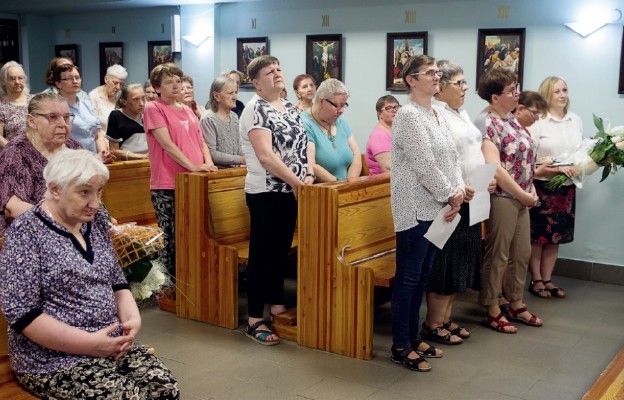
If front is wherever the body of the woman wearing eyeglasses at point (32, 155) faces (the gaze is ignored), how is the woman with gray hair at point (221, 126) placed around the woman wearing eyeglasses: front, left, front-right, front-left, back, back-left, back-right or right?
left

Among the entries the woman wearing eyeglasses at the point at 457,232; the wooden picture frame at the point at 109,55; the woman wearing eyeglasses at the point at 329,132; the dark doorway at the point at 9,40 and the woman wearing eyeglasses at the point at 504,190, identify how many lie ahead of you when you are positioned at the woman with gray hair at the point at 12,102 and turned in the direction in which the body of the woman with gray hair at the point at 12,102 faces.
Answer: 3

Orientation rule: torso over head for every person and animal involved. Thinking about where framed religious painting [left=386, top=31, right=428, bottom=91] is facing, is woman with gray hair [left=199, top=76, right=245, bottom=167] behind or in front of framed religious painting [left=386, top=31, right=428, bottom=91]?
in front

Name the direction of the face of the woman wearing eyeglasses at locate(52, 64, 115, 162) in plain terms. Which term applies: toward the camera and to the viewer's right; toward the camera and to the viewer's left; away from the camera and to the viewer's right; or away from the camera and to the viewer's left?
toward the camera and to the viewer's right

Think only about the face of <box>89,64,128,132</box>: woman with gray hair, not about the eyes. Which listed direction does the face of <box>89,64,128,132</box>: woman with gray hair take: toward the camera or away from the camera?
toward the camera

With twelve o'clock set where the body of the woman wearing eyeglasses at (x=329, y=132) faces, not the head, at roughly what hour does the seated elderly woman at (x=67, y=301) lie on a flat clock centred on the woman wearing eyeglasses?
The seated elderly woman is roughly at 2 o'clock from the woman wearing eyeglasses.

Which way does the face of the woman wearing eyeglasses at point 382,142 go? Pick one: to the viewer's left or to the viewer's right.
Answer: to the viewer's right

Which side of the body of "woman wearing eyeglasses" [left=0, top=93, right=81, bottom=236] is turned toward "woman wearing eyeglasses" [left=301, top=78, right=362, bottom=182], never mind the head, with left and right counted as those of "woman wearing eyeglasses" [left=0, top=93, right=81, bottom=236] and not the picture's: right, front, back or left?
left

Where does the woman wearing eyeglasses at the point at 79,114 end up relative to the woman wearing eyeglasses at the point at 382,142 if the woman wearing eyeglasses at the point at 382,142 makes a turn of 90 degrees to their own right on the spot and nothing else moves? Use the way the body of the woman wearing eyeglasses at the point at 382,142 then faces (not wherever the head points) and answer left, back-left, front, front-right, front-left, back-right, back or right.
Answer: front-right

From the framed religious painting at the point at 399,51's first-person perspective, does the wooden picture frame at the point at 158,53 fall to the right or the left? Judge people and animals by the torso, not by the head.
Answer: on its right

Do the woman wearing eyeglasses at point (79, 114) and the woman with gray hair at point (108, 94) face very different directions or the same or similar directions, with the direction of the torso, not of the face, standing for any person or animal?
same or similar directions

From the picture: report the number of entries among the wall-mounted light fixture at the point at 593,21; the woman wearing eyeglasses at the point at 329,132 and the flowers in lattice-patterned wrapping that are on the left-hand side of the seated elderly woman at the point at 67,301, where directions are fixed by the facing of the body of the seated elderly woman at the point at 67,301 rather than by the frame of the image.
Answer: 3

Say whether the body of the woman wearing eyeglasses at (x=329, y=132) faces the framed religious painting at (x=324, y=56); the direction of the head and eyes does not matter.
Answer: no

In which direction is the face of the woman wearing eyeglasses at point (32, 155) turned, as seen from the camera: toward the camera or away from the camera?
toward the camera

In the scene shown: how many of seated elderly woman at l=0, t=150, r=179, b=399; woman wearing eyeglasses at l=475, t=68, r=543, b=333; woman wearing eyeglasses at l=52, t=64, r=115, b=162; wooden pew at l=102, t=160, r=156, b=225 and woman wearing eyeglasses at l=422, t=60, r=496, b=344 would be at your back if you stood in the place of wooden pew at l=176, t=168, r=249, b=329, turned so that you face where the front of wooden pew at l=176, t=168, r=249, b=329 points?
2
